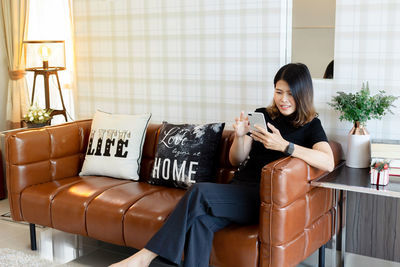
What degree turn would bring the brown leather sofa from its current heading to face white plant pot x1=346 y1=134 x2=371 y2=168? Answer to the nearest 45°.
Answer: approximately 135° to its left

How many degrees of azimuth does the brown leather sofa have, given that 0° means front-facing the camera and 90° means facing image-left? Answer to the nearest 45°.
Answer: approximately 45°

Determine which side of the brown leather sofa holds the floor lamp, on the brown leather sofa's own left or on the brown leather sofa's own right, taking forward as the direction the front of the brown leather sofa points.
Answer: on the brown leather sofa's own right

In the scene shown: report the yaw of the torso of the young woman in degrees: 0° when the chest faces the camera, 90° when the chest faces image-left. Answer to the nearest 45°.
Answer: approximately 45°

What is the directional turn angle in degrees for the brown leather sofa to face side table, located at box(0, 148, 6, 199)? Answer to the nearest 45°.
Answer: approximately 90° to its right

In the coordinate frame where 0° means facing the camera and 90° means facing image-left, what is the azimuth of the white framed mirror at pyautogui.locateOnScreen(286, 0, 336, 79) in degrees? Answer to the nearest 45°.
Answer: approximately 0°

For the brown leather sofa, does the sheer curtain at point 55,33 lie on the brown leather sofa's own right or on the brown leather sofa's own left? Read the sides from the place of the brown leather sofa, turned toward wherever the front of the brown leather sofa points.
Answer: on the brown leather sofa's own right

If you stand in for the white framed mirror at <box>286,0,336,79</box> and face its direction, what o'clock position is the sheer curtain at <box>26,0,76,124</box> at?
The sheer curtain is roughly at 4 o'clock from the white framed mirror.
